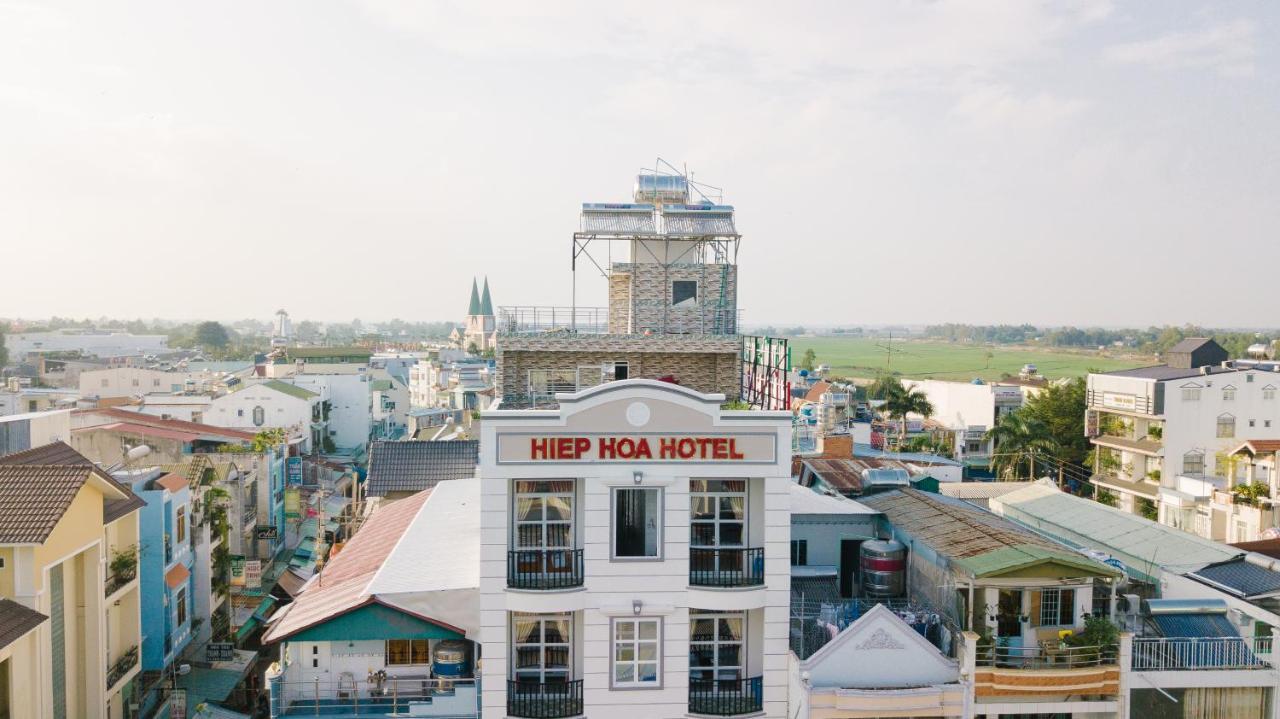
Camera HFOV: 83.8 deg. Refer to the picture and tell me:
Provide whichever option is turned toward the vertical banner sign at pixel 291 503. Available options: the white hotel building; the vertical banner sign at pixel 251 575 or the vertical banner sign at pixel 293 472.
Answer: the vertical banner sign at pixel 293 472

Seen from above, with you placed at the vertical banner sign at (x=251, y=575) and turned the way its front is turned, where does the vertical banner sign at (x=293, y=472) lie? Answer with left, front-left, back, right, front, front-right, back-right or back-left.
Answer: back

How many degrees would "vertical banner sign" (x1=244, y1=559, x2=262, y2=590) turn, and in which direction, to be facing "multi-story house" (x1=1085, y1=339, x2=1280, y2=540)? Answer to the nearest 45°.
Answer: approximately 90° to its left

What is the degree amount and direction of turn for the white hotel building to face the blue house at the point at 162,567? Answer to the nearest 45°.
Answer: approximately 135° to its right

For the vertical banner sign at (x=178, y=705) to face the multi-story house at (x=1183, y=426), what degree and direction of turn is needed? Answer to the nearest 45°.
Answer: approximately 90° to its left

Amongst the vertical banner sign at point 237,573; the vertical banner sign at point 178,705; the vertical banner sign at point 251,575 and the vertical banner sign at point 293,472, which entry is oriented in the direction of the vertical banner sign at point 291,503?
the vertical banner sign at point 293,472

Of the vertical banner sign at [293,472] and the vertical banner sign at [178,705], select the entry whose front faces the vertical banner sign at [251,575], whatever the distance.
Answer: the vertical banner sign at [293,472]
